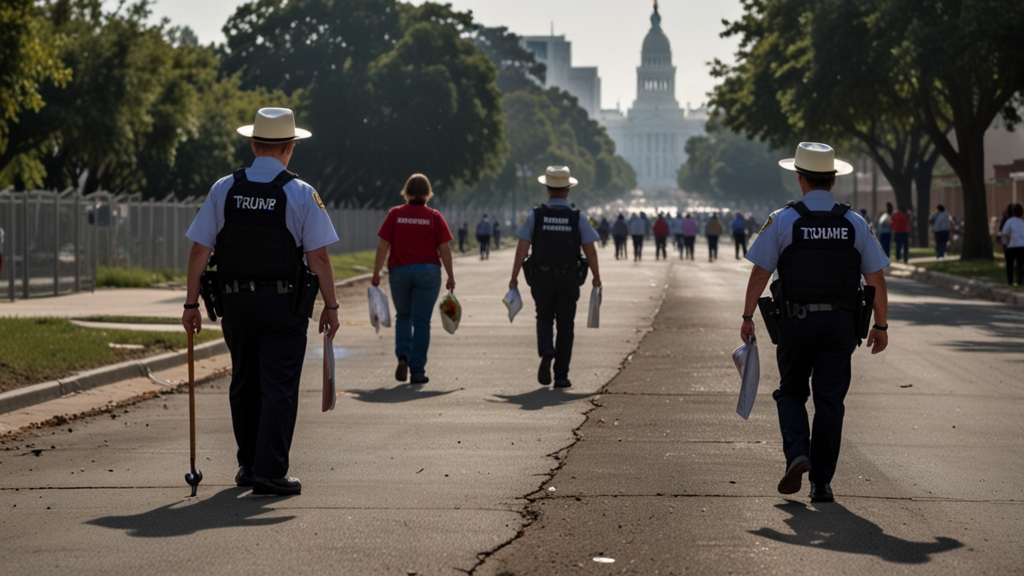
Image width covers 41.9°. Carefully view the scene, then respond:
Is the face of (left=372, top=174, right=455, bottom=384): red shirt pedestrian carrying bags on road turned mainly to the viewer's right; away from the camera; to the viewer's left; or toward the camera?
away from the camera

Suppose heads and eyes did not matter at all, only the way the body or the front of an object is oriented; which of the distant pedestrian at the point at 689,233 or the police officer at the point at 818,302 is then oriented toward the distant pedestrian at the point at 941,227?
the police officer

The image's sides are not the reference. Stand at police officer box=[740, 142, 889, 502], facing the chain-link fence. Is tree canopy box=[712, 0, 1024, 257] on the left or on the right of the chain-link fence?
right

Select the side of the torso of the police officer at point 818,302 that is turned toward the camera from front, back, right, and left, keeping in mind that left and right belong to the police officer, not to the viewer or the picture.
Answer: back

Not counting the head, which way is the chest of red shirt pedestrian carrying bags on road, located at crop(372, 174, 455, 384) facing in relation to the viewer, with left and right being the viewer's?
facing away from the viewer

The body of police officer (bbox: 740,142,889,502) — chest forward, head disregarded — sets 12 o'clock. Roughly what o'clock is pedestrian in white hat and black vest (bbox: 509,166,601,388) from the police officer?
The pedestrian in white hat and black vest is roughly at 11 o'clock from the police officer.

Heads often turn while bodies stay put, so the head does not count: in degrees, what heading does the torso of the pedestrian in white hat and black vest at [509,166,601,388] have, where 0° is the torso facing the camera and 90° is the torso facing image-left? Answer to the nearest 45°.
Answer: approximately 180°
